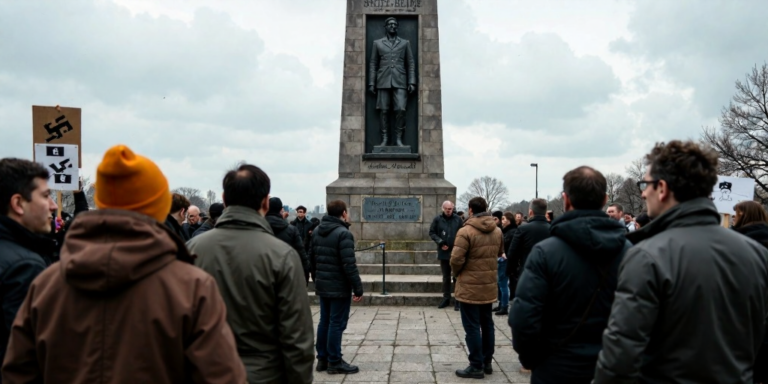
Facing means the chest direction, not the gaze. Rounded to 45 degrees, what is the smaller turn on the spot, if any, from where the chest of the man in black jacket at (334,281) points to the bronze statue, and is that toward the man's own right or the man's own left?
approximately 45° to the man's own left

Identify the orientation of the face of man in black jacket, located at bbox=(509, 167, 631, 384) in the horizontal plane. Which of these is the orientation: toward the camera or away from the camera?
away from the camera

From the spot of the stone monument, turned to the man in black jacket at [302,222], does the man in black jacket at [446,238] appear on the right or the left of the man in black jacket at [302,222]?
left

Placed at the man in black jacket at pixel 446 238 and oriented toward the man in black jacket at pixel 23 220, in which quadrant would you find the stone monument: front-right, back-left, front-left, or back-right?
back-right

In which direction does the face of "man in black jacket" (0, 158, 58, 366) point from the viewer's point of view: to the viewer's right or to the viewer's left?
to the viewer's right

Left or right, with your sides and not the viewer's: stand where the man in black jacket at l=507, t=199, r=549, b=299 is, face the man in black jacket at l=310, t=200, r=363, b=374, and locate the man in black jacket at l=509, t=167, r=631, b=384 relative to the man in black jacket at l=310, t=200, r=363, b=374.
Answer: left

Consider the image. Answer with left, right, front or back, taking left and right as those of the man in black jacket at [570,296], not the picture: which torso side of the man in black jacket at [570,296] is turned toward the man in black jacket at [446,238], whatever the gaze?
front

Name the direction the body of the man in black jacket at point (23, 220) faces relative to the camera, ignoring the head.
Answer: to the viewer's right

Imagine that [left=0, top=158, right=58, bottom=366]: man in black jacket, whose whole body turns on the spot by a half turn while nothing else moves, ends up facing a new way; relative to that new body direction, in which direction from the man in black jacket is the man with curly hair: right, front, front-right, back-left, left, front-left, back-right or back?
back-left

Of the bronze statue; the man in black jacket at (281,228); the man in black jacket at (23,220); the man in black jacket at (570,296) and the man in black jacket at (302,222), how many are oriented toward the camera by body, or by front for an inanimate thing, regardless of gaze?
2

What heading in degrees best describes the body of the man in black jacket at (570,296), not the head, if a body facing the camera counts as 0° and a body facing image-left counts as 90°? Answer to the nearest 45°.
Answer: approximately 180°

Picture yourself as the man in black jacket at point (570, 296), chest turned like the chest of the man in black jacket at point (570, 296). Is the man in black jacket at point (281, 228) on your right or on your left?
on your left

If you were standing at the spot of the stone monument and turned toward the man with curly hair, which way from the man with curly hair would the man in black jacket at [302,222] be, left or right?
right

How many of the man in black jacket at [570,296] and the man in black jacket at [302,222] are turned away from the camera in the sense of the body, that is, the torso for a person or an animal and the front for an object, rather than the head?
1

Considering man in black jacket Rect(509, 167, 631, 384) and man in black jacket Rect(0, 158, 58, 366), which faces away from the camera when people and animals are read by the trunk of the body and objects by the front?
man in black jacket Rect(509, 167, 631, 384)
